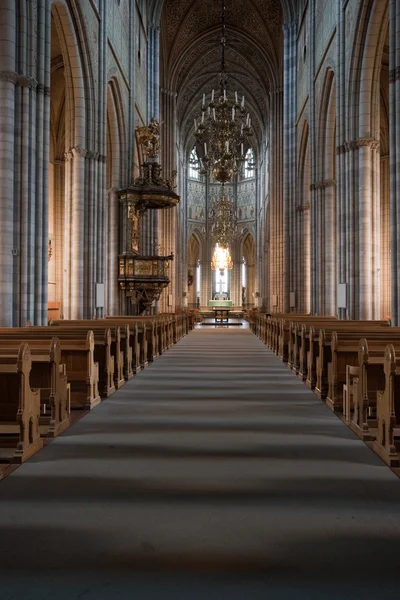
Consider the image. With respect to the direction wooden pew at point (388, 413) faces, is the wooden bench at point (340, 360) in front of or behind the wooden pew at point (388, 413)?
in front

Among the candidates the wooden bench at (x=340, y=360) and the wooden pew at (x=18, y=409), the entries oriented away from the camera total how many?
2

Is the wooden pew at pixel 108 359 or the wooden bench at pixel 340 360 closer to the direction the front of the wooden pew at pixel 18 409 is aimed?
the wooden pew

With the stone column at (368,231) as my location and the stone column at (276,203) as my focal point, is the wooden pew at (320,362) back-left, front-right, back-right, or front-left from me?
back-left

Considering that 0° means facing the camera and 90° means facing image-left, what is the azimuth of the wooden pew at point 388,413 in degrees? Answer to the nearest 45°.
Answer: approximately 180°

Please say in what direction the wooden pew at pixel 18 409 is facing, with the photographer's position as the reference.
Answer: facing away from the viewer

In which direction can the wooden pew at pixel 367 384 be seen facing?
away from the camera

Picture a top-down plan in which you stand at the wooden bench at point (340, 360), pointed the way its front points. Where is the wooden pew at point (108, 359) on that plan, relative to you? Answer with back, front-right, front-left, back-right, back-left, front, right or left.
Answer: left

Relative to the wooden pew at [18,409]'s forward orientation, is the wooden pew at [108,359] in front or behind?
in front

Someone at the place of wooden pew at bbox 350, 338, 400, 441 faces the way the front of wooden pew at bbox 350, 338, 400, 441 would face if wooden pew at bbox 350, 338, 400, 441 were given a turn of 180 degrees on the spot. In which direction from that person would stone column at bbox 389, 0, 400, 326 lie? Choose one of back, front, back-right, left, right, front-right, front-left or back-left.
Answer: back

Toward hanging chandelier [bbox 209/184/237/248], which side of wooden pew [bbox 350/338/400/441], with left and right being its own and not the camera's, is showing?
front

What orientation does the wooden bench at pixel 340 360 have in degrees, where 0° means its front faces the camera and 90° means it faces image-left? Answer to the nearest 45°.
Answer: approximately 180°
